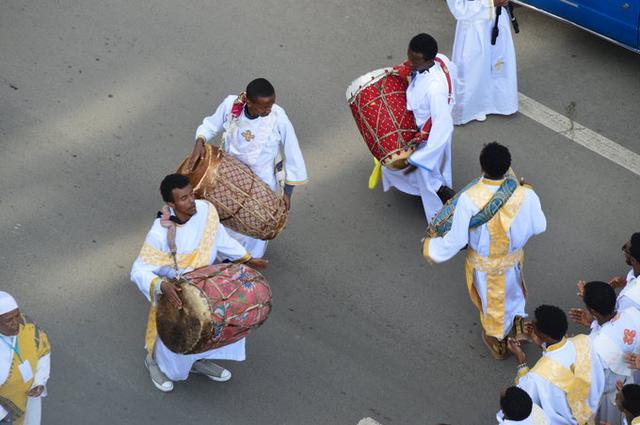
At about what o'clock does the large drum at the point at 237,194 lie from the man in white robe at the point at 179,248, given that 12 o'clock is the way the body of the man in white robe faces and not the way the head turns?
The large drum is roughly at 9 o'clock from the man in white robe.

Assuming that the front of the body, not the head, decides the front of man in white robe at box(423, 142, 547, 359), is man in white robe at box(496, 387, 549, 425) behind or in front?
behind

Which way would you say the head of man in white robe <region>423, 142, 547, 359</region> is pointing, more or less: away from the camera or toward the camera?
away from the camera

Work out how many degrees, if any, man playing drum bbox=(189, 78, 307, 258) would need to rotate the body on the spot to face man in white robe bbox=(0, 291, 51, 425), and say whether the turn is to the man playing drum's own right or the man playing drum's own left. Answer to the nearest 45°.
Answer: approximately 45° to the man playing drum's own right

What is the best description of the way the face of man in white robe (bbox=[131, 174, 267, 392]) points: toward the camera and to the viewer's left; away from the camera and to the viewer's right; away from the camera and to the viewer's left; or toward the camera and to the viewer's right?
toward the camera and to the viewer's right

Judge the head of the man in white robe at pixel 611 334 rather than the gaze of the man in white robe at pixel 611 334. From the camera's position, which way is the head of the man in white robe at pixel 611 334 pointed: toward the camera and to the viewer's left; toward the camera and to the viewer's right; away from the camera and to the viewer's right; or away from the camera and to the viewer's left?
away from the camera and to the viewer's left

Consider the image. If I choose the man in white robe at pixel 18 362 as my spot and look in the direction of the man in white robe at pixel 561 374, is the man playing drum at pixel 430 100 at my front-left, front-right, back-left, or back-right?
front-left

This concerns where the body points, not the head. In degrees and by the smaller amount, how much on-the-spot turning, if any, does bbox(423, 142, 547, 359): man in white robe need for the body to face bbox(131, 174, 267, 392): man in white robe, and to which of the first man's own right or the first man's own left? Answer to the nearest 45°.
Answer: approximately 90° to the first man's own left

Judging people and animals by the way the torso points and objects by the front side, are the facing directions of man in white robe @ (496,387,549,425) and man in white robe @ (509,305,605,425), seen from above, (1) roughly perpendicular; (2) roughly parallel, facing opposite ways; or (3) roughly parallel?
roughly parallel

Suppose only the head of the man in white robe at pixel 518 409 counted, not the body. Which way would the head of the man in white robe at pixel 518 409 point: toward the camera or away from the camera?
away from the camera

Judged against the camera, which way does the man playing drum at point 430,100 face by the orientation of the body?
to the viewer's left

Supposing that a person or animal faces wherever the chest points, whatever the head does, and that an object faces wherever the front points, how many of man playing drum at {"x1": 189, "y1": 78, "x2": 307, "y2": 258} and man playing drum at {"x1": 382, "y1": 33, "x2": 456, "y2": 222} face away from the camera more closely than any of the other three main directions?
0

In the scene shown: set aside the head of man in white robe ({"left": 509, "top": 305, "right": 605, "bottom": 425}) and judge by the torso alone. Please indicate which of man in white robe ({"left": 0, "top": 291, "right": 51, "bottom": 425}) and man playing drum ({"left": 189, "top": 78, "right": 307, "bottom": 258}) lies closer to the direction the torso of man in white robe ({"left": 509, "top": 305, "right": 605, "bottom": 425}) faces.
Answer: the man playing drum

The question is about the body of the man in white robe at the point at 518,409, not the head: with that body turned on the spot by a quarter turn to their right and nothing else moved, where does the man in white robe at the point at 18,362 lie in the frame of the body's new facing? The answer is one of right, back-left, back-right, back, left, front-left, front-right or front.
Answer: back-left

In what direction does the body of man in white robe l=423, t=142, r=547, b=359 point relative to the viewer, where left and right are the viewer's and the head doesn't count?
facing away from the viewer

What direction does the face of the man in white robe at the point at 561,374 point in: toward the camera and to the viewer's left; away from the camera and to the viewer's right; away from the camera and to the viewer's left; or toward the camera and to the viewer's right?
away from the camera and to the viewer's left

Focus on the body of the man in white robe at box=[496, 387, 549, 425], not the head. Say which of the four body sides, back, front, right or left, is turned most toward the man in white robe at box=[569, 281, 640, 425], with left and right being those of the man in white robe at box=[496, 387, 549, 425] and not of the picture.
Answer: right

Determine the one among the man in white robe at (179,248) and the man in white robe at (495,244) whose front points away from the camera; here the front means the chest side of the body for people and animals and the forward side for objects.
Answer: the man in white robe at (495,244)

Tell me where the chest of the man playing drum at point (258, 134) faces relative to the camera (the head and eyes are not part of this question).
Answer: toward the camera
